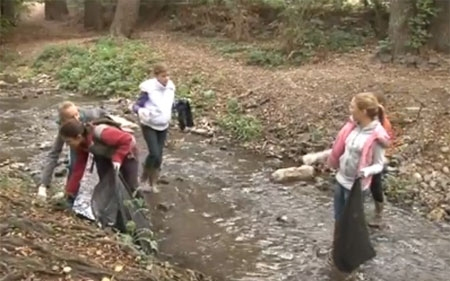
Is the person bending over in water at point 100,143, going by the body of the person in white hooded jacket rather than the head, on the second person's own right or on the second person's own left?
on the second person's own right

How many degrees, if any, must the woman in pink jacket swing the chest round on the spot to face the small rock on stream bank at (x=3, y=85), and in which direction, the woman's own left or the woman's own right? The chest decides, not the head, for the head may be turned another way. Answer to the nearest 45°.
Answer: approximately 90° to the woman's own right

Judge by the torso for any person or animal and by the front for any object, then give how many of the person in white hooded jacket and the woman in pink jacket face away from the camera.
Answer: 0

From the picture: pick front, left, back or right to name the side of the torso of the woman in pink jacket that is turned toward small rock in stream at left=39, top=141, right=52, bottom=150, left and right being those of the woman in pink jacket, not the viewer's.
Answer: right

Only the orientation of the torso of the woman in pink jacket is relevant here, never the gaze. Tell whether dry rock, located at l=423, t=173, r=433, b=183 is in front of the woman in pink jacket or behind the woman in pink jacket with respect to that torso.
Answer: behind

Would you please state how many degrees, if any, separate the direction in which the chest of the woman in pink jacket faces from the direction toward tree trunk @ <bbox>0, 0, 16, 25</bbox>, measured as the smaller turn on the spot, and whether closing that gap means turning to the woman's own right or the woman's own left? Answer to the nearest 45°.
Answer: approximately 90° to the woman's own right

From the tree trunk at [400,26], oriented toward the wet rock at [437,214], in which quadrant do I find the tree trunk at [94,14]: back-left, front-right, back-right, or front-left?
back-right

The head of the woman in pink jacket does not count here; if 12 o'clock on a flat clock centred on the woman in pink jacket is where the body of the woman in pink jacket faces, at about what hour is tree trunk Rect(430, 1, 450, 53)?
The tree trunk is roughly at 5 o'clock from the woman in pink jacket.

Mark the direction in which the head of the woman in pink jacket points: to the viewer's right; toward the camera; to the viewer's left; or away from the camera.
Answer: to the viewer's left

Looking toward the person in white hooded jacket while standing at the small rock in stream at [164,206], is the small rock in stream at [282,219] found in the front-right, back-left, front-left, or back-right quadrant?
back-right

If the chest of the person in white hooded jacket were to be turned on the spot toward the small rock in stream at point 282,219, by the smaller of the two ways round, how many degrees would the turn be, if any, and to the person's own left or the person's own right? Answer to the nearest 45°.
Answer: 0° — they already face it
